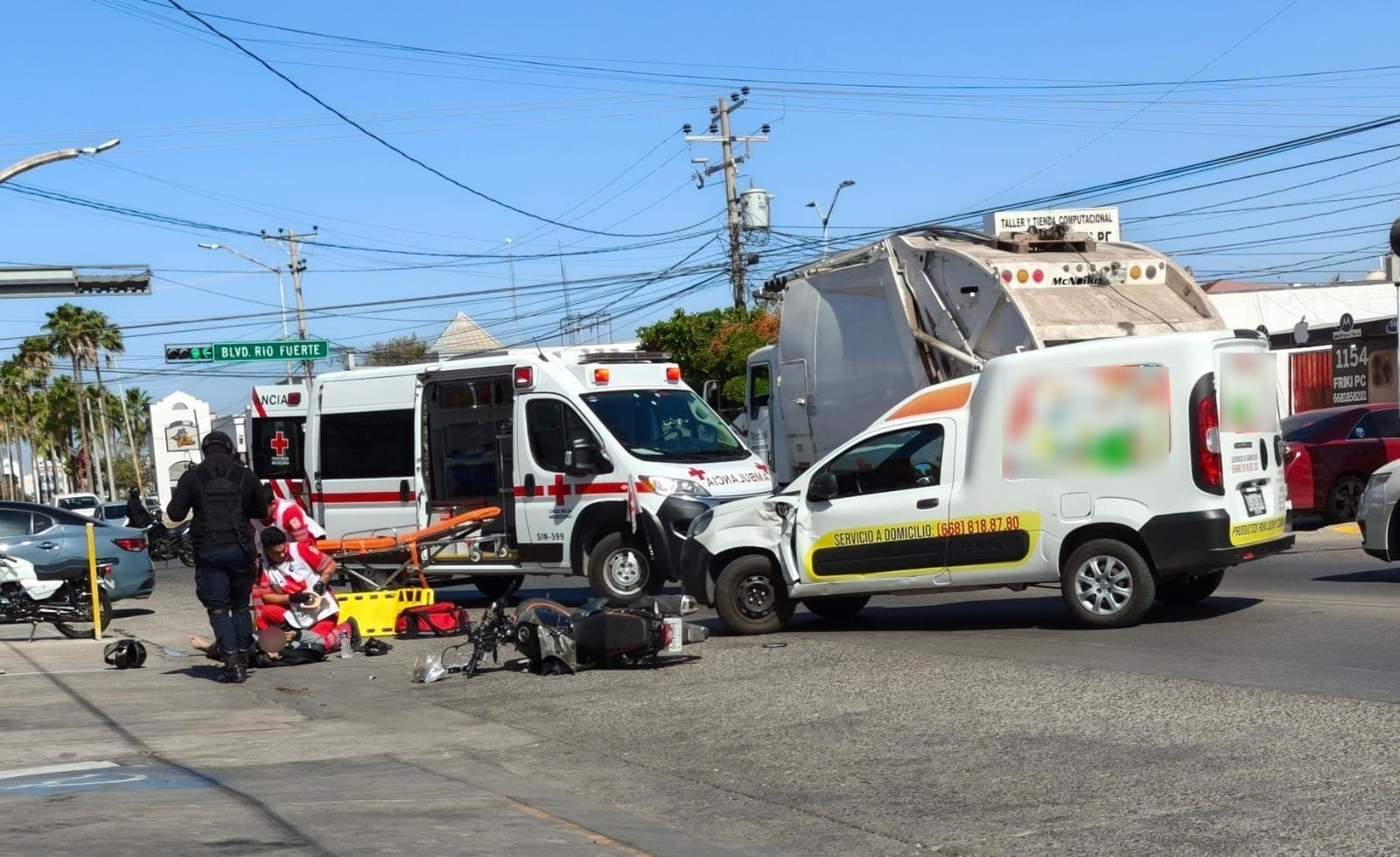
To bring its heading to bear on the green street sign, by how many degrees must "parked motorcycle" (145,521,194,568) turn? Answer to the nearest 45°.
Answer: approximately 135° to its right

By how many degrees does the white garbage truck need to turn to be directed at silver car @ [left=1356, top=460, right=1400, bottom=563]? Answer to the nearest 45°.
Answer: approximately 180°

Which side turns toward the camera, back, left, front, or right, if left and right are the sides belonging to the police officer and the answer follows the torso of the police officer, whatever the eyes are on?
back

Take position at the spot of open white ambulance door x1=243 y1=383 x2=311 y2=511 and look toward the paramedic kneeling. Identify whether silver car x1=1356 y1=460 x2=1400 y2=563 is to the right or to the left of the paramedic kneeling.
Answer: left

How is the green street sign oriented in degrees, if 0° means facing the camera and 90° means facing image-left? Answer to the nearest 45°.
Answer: approximately 0°

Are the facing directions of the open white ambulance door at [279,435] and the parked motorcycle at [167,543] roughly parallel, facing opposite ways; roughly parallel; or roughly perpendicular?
roughly perpendicular

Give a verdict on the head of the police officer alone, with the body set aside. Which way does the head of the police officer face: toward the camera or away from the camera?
away from the camera

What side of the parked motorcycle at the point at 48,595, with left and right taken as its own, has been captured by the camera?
left

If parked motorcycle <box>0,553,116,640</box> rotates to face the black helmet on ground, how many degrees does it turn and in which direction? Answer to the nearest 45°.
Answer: approximately 90° to its left
